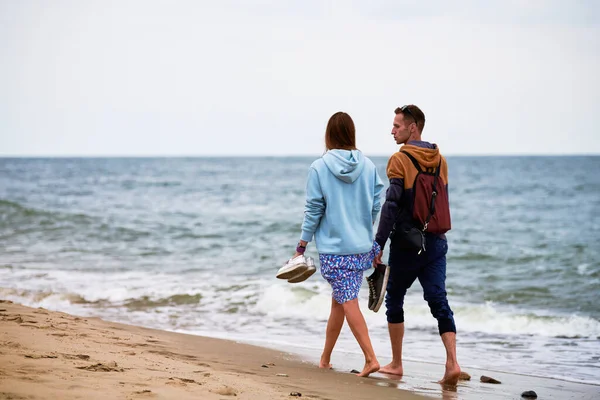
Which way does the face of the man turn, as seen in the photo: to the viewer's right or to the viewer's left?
to the viewer's left

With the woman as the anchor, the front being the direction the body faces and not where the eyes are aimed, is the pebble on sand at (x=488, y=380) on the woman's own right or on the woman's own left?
on the woman's own right

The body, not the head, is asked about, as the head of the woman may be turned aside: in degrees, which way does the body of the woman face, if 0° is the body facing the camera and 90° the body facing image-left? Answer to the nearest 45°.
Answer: approximately 180°

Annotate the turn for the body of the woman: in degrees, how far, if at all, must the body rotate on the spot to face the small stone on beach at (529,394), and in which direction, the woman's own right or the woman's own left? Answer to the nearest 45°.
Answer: approximately 90° to the woman's own right

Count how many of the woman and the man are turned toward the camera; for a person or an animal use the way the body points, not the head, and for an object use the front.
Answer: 0

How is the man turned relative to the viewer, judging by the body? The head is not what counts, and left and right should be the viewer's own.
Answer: facing away from the viewer and to the left of the viewer

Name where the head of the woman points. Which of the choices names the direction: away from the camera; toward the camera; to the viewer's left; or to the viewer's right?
away from the camera
